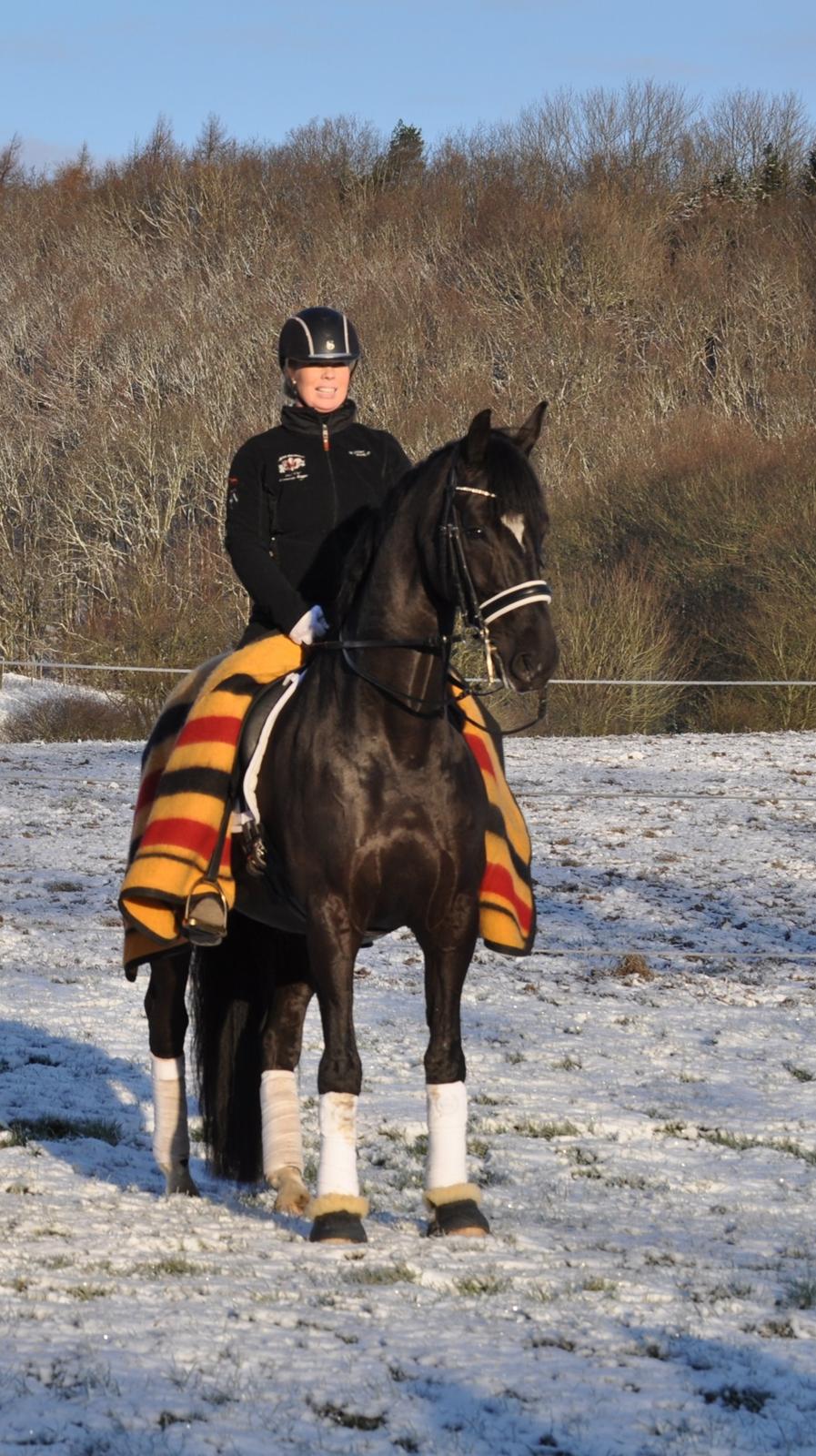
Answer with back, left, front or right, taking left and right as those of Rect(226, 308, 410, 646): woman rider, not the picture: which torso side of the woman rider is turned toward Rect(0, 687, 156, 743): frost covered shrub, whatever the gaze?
back

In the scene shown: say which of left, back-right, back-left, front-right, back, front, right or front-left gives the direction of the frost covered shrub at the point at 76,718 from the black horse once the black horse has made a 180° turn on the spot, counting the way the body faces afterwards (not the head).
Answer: front-right

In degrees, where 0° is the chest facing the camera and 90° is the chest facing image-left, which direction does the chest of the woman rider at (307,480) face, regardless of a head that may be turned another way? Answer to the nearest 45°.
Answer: approximately 0°
